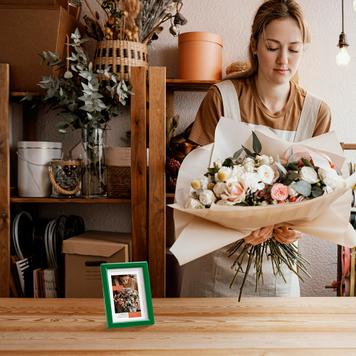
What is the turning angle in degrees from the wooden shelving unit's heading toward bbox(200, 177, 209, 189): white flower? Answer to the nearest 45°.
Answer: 0° — it already faces it

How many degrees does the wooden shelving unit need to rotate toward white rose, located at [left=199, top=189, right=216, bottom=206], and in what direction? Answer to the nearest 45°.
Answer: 0° — it already faces it

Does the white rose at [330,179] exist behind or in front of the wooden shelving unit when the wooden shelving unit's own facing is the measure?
in front

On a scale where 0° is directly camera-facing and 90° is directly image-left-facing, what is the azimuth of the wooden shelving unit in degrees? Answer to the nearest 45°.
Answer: approximately 0°

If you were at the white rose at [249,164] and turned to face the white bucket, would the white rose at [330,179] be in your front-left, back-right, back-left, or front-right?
back-right
